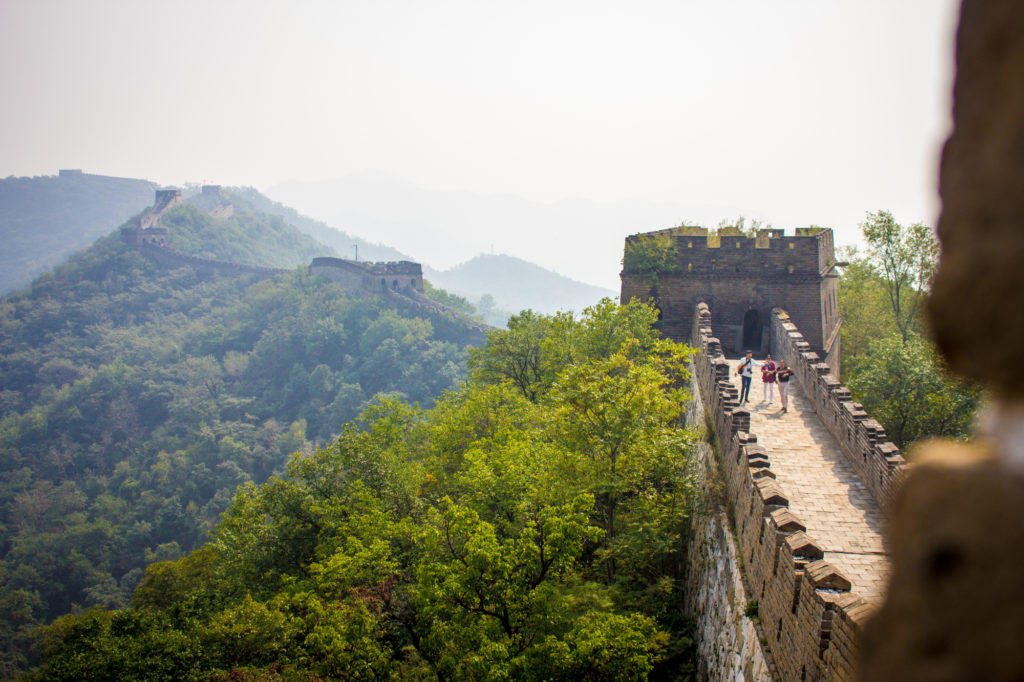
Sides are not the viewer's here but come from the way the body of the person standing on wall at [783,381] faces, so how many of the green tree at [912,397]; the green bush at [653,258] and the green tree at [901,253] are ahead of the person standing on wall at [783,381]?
0

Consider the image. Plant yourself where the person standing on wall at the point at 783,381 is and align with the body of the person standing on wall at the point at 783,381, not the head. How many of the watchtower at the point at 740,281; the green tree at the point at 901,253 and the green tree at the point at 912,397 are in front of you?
0

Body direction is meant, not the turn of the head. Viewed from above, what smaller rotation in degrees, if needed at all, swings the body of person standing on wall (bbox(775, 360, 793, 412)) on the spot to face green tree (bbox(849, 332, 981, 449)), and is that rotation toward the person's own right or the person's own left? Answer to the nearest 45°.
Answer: approximately 135° to the person's own left

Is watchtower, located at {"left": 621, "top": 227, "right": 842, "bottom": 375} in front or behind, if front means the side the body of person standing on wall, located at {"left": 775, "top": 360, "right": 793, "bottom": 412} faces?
behind

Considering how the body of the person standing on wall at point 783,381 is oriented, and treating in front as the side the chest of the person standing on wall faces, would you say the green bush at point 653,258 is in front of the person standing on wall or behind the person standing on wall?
behind

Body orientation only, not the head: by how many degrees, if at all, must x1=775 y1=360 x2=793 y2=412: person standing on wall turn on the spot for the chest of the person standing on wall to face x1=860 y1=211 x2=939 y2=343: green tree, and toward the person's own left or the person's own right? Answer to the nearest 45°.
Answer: approximately 180°

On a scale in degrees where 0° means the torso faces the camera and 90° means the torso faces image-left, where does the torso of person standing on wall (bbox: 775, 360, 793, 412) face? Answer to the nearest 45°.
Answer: approximately 0°
